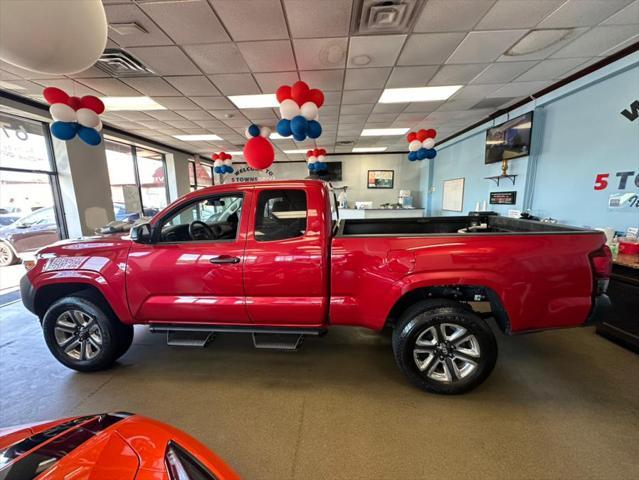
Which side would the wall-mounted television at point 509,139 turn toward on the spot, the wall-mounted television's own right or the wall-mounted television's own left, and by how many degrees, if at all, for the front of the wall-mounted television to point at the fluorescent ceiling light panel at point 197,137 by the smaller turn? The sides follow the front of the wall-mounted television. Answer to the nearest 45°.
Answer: approximately 45° to the wall-mounted television's own right

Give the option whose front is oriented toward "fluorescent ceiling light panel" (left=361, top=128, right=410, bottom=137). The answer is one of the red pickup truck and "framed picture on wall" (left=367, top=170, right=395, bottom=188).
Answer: the framed picture on wall

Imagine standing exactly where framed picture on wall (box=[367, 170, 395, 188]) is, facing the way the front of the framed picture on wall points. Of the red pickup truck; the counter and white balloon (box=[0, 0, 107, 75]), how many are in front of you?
3

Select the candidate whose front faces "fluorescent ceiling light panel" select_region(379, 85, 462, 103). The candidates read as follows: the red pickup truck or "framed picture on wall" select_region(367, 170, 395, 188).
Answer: the framed picture on wall

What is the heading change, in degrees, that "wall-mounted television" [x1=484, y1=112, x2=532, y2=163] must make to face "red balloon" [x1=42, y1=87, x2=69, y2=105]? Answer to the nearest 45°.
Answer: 0° — it already faces it

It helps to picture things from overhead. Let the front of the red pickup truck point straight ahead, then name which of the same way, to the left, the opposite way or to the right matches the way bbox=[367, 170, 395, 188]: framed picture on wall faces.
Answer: to the left

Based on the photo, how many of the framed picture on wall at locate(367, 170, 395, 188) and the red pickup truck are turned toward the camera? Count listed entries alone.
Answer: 1

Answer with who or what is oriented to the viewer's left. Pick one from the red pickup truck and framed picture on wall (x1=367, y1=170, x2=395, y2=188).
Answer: the red pickup truck

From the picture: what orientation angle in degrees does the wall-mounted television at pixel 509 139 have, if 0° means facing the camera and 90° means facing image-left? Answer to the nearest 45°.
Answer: approximately 45°

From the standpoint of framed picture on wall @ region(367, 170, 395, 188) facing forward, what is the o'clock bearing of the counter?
The counter is roughly at 12 o'clock from the framed picture on wall.

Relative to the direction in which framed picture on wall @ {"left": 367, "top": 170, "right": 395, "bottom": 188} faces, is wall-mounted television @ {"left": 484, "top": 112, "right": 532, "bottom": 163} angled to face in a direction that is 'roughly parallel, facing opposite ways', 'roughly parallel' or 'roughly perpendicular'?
roughly perpendicular

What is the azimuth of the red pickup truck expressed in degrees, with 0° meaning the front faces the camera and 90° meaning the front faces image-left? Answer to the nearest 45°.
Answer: approximately 90°

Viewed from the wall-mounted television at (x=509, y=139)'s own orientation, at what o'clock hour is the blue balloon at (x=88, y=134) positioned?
The blue balloon is roughly at 12 o'clock from the wall-mounted television.
